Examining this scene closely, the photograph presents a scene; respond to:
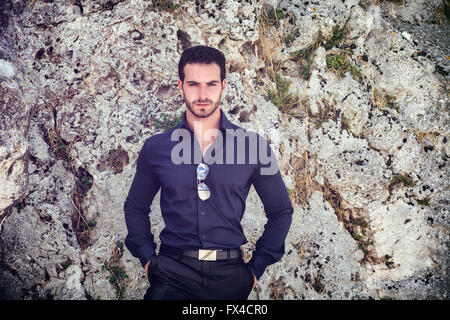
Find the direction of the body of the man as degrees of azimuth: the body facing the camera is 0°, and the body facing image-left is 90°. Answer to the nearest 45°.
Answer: approximately 0°
